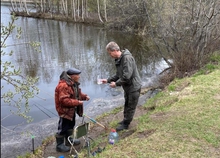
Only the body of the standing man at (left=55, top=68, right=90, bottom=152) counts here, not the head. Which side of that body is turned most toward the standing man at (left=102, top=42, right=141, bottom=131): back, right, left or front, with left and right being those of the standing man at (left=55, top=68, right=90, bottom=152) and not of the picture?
front

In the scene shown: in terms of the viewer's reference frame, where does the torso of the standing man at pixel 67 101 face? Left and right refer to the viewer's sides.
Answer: facing to the right of the viewer

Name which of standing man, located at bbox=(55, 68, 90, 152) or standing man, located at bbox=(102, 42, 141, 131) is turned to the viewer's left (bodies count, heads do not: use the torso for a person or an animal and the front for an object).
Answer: standing man, located at bbox=(102, 42, 141, 131)

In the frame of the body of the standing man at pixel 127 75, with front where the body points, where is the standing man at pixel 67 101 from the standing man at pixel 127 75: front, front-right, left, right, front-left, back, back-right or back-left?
front

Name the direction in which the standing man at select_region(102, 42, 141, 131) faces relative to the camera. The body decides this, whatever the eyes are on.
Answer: to the viewer's left

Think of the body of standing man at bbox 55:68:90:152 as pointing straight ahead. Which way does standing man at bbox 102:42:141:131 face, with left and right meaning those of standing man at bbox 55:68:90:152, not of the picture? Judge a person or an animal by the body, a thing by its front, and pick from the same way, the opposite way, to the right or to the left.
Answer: the opposite way

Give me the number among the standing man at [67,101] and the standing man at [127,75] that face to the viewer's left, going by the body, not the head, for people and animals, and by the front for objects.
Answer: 1
